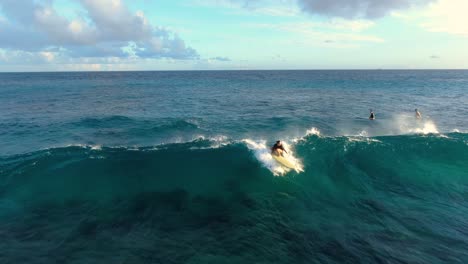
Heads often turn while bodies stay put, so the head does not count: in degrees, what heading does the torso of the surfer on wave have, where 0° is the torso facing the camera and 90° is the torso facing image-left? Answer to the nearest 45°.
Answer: approximately 315°
